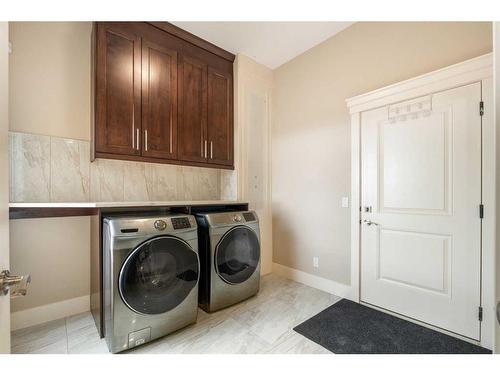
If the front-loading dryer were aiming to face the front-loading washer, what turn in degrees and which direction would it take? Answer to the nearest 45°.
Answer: approximately 90° to its right

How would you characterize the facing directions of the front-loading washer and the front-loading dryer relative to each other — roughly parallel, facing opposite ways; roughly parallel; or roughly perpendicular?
roughly parallel

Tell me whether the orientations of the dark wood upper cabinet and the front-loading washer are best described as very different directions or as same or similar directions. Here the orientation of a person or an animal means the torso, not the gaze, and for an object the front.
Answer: same or similar directions

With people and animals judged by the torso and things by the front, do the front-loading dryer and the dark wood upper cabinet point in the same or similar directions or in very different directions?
same or similar directions

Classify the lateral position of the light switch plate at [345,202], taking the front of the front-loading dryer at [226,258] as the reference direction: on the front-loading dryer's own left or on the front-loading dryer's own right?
on the front-loading dryer's own left

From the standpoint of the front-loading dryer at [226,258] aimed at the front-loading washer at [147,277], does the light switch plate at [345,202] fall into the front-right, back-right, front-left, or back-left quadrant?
back-left

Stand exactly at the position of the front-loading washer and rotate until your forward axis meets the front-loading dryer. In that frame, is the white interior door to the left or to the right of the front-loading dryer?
right

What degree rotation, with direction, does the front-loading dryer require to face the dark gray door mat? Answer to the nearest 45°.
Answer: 0° — it already faces it

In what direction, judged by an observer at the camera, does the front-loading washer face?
facing the viewer and to the right of the viewer

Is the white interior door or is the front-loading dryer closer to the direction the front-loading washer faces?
the white interior door

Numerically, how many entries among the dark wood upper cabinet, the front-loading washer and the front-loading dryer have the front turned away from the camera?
0

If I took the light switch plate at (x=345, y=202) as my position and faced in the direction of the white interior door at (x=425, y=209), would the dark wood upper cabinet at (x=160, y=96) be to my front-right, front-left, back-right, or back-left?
back-right
